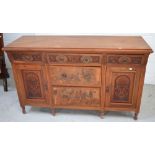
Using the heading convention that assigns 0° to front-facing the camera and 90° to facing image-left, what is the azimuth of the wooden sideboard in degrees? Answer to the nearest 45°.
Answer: approximately 0°
